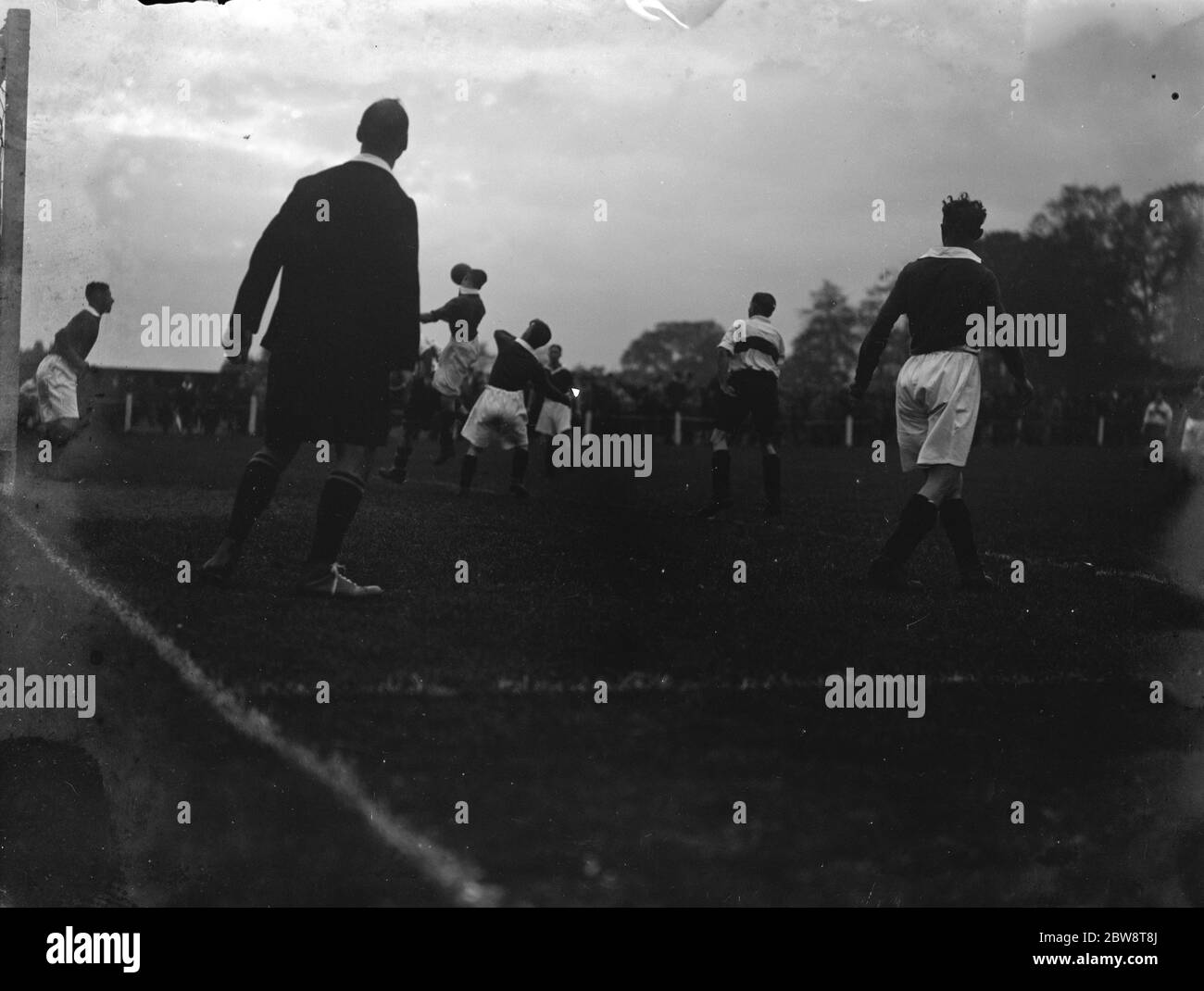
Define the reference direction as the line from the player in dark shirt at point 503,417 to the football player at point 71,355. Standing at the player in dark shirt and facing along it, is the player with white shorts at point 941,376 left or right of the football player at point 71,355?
left

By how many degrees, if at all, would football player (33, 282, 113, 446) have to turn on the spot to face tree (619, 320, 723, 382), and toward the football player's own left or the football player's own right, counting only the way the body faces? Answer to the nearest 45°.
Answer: approximately 45° to the football player's own left

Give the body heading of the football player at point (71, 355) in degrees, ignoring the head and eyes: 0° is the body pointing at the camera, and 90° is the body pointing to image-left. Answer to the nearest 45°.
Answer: approximately 270°

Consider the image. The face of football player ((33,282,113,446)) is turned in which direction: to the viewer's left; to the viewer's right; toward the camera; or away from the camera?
to the viewer's right
